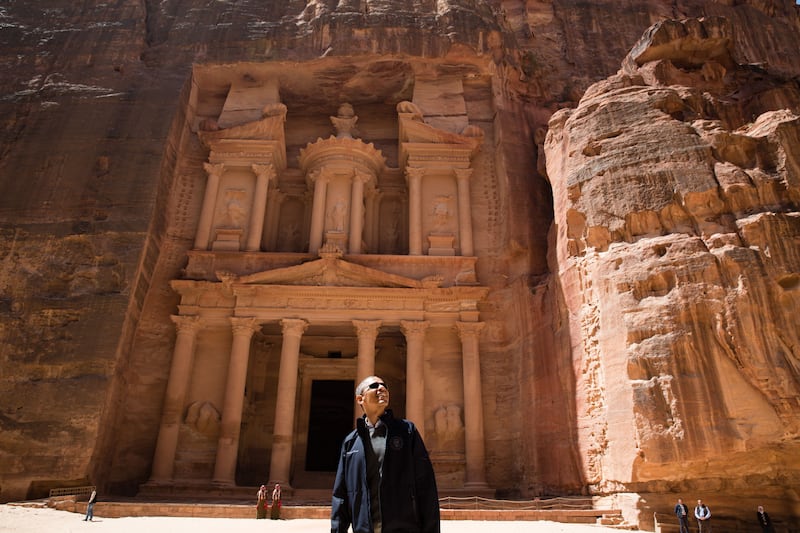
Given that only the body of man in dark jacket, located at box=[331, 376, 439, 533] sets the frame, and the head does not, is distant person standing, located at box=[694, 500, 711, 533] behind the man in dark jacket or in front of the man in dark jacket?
behind

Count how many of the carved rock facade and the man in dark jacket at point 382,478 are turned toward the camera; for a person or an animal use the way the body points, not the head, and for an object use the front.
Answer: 2

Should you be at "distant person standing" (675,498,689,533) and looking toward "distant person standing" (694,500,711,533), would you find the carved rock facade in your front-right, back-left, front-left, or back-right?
back-left

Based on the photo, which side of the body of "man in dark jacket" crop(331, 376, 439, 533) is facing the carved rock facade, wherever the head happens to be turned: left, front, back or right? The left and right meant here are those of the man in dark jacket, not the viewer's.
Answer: back

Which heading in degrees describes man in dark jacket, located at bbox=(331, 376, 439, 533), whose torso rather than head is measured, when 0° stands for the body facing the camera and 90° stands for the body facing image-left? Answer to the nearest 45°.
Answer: approximately 0°

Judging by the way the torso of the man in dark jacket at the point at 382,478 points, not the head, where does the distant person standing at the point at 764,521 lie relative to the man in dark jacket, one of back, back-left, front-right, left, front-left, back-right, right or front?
back-left
